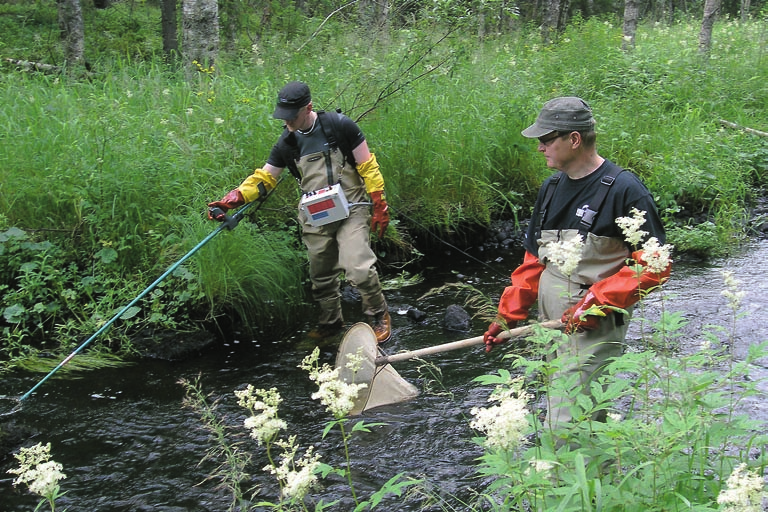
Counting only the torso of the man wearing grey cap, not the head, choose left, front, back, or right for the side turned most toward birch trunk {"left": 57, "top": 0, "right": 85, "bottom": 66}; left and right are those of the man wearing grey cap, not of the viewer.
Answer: right

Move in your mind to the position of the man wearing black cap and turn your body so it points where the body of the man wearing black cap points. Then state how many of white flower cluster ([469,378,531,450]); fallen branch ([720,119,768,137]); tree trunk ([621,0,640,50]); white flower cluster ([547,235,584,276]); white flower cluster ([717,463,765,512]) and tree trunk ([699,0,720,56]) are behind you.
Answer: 3

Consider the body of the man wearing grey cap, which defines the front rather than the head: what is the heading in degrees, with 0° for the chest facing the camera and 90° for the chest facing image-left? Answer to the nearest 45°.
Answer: approximately 45°

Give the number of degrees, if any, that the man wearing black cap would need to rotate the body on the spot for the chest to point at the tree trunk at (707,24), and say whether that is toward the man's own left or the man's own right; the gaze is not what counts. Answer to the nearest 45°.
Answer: approximately 180°

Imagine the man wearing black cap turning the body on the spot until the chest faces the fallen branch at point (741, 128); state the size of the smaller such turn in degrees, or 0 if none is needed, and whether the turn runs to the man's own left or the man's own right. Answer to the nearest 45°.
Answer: approximately 180°

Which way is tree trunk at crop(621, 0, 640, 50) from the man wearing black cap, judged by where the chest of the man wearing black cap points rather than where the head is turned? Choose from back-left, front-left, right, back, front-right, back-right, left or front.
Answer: back

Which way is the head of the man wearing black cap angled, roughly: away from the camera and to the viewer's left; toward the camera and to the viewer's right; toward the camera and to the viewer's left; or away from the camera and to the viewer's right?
toward the camera and to the viewer's left

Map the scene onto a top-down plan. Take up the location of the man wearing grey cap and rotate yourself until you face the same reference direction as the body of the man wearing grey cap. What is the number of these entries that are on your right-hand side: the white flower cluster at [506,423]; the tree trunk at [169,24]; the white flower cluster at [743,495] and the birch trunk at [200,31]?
2

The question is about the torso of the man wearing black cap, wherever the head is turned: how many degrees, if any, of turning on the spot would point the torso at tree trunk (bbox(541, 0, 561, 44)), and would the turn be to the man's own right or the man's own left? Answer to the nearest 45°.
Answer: approximately 180°

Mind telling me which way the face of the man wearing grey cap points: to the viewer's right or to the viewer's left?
to the viewer's left

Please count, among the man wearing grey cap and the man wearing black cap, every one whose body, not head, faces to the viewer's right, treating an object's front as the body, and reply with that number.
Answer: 0

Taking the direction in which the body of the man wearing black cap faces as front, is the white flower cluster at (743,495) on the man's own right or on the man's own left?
on the man's own left

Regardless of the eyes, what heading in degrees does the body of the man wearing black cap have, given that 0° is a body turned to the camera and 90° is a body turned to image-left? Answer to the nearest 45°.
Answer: approximately 45°

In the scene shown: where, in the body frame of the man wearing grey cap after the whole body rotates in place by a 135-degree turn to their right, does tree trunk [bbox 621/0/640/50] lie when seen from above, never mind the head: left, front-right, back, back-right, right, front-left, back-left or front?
front
